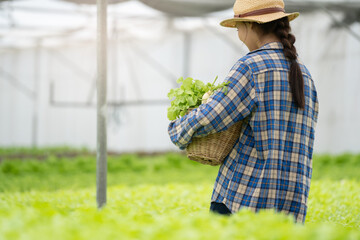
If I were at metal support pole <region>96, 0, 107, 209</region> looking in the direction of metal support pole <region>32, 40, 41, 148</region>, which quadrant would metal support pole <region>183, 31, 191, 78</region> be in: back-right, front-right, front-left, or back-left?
front-right

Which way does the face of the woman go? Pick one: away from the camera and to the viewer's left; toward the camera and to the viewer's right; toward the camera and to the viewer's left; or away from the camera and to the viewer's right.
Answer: away from the camera and to the viewer's left

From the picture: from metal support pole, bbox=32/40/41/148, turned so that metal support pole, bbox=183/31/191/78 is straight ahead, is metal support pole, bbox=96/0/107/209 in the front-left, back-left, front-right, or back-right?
front-right

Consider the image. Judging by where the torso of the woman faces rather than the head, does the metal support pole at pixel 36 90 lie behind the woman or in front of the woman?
in front

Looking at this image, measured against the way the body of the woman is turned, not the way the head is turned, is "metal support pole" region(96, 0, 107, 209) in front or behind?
in front

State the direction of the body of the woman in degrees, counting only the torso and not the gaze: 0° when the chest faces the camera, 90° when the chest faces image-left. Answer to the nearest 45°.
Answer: approximately 135°

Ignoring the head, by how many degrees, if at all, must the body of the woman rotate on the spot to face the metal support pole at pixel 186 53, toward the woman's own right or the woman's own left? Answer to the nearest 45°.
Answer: approximately 45° to the woman's own right

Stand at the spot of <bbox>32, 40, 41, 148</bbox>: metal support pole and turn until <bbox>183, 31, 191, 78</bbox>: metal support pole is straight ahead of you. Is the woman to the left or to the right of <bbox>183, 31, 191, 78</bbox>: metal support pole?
right
